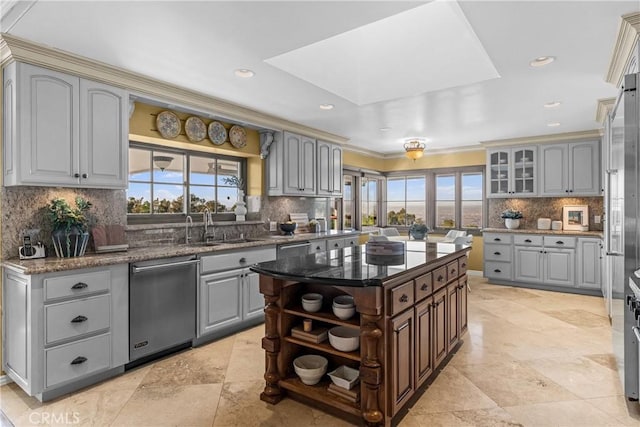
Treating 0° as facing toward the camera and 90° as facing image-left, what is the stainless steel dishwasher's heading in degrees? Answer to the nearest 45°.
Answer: approximately 315°

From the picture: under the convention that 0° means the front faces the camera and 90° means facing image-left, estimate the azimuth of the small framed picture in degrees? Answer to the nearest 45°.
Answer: approximately 0°

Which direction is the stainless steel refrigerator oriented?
to the viewer's left

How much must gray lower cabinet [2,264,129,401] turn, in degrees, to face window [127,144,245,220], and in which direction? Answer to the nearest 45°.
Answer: approximately 90° to its left

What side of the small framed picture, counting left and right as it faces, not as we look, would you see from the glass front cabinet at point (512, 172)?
right

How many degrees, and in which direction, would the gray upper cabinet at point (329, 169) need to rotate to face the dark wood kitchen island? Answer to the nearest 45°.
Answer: approximately 45° to its right

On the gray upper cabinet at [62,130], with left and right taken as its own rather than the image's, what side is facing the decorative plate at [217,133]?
left

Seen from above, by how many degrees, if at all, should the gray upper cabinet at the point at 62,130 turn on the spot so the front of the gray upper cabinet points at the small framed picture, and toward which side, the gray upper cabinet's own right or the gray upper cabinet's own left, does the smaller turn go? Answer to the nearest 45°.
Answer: approximately 45° to the gray upper cabinet's own left

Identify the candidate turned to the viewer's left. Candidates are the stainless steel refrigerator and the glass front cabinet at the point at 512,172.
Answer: the stainless steel refrigerator

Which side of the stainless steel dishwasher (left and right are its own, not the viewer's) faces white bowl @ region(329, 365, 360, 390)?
front

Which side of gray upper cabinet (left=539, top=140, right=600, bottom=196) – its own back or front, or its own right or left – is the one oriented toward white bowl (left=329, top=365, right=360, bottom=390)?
front
